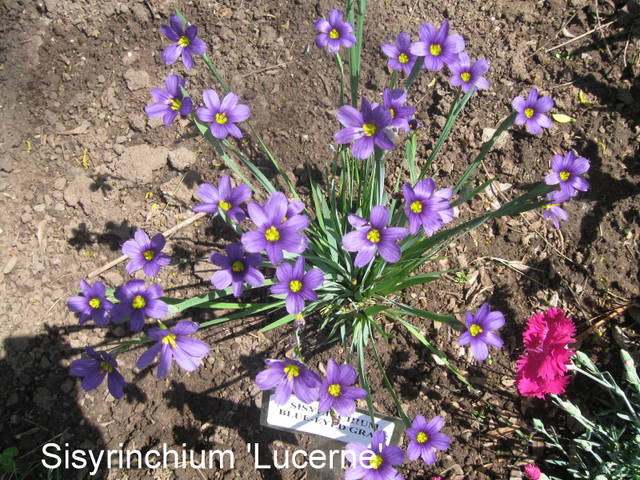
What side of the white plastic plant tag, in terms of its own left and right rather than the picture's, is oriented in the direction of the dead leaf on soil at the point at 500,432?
left

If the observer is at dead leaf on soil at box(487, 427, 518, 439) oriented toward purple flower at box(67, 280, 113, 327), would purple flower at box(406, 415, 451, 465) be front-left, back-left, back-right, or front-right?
front-left

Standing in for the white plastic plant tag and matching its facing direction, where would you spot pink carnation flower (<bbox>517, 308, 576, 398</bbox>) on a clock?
The pink carnation flower is roughly at 9 o'clock from the white plastic plant tag.

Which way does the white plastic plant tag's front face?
toward the camera

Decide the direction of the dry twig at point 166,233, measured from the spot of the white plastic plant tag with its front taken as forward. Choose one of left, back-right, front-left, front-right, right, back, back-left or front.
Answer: back-right

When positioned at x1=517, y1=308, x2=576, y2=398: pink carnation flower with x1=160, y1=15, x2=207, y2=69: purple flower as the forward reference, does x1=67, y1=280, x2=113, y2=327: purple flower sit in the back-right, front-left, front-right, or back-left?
front-left

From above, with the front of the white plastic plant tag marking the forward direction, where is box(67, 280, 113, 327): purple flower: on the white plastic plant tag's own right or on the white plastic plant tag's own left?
on the white plastic plant tag's own right
